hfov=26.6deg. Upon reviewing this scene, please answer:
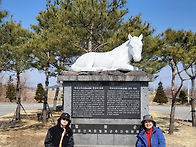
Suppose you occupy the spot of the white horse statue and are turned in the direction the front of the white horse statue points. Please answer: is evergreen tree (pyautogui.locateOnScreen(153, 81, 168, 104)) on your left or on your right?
on your left

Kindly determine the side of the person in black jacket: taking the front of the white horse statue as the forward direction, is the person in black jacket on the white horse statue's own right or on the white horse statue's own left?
on the white horse statue's own right

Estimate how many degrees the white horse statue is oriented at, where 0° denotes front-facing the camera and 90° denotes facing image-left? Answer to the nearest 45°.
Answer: approximately 270°

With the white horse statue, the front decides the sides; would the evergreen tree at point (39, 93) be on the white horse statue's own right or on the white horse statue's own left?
on the white horse statue's own left
